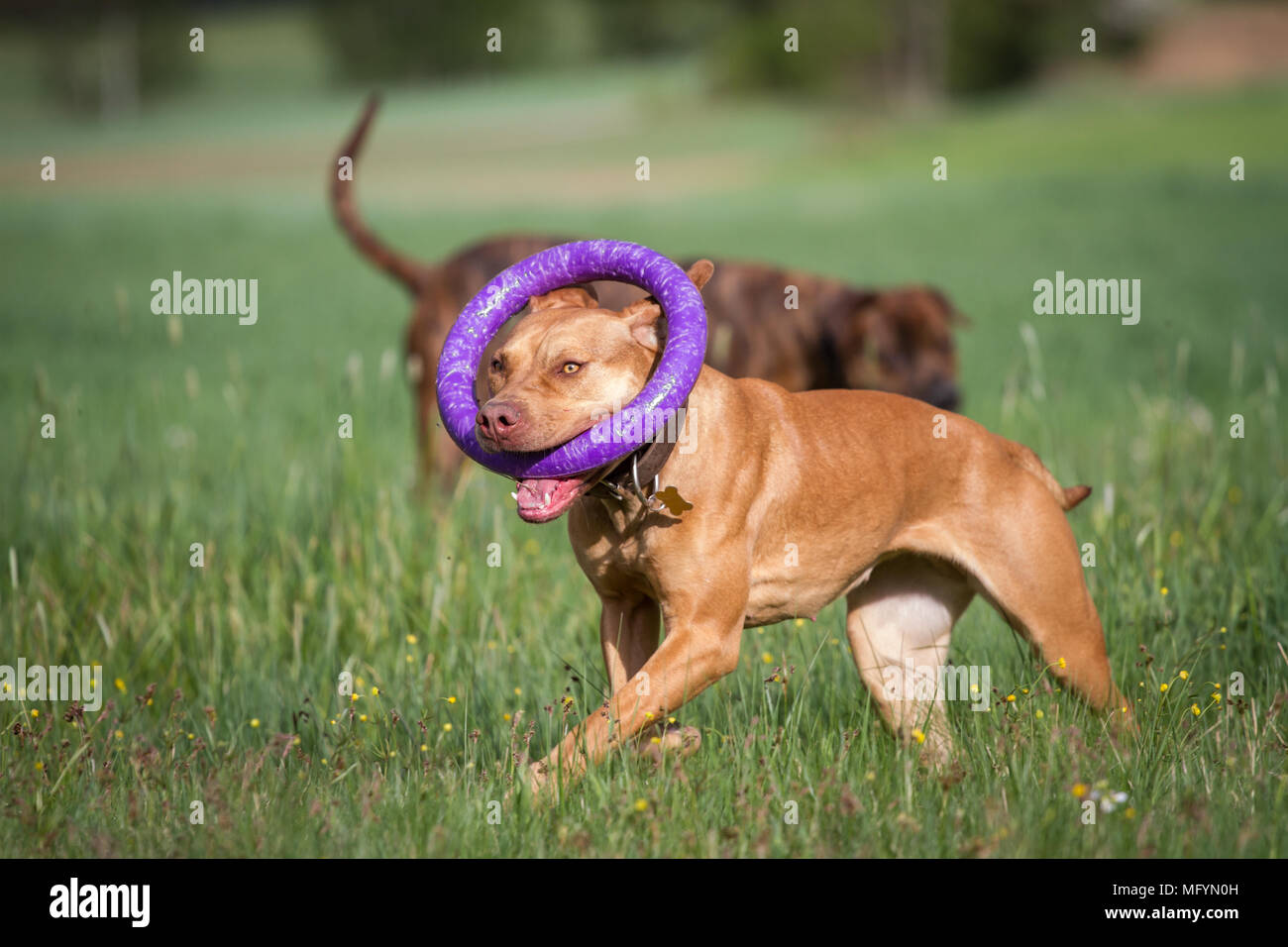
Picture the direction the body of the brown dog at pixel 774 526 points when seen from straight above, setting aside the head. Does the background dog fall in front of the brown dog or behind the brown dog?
behind

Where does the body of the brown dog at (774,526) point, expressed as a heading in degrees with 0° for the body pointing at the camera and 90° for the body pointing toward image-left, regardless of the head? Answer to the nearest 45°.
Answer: approximately 45°

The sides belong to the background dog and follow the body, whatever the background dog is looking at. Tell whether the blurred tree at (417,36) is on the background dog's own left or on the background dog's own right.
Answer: on the background dog's own left

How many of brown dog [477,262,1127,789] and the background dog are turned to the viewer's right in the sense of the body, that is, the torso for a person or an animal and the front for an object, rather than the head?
1

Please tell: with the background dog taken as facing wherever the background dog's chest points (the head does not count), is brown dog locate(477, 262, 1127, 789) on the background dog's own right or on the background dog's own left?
on the background dog's own right

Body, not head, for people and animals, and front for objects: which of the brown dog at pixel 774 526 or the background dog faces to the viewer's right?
the background dog

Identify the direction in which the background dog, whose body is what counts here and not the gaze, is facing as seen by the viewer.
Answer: to the viewer's right

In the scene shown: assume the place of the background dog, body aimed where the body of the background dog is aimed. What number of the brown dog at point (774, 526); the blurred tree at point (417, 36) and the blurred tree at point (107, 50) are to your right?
1
